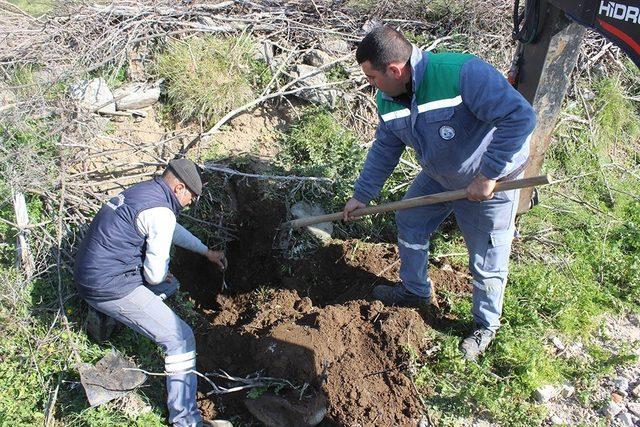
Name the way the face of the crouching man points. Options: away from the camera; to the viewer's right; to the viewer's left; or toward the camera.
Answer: to the viewer's right

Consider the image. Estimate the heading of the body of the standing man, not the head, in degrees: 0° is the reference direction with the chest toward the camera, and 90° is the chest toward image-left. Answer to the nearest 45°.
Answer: approximately 45°

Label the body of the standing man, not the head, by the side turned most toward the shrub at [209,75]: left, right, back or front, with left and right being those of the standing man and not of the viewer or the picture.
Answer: right

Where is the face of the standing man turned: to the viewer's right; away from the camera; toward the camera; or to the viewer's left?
to the viewer's left

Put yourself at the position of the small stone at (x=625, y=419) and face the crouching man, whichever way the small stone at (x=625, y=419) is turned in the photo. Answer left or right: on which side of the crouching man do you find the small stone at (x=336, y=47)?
right

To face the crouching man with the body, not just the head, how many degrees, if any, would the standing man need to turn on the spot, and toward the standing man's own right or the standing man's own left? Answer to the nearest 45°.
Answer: approximately 45° to the standing man's own right
